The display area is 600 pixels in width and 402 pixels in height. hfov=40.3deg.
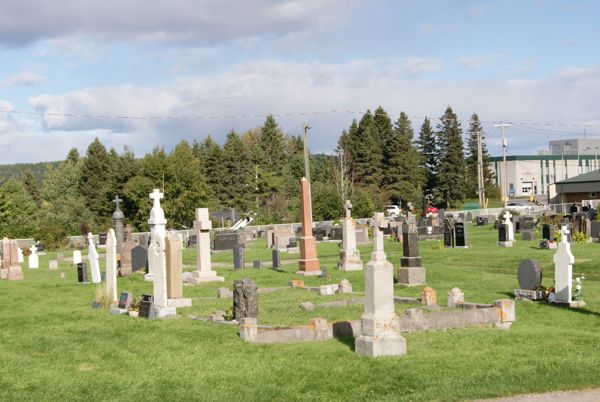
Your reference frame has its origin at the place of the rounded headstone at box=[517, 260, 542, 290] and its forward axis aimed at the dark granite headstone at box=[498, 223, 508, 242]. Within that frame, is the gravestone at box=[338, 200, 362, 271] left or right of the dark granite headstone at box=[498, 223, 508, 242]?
left

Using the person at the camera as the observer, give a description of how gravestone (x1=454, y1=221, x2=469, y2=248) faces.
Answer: facing the viewer and to the left of the viewer

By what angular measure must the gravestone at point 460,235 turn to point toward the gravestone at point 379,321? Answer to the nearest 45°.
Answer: approximately 45° to its left

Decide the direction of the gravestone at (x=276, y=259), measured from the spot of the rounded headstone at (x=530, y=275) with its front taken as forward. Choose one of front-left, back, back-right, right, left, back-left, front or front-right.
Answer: right

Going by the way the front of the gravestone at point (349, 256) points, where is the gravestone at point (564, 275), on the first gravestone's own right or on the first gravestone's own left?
on the first gravestone's own left

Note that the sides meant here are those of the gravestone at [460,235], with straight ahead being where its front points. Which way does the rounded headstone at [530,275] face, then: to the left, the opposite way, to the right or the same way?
the same way

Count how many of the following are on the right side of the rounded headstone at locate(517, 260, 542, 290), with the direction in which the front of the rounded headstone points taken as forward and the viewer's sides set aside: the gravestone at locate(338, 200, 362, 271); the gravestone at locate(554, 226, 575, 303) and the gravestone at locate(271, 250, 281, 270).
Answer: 2

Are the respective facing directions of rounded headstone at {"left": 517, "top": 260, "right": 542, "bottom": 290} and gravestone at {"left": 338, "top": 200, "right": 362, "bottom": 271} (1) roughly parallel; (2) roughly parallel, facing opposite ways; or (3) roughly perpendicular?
roughly parallel

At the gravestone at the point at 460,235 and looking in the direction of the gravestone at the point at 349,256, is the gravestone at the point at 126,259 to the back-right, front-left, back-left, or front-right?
front-right

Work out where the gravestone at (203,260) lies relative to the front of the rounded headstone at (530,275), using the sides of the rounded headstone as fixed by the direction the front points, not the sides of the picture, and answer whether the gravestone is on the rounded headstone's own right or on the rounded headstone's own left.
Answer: on the rounded headstone's own right

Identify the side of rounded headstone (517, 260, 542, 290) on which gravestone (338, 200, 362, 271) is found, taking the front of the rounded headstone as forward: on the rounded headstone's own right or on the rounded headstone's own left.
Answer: on the rounded headstone's own right

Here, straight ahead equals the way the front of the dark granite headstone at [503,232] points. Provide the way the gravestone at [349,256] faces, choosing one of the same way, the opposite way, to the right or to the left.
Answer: the same way

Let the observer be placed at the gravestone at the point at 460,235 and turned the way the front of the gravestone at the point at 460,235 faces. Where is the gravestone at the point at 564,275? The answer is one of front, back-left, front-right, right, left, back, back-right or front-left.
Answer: front-left

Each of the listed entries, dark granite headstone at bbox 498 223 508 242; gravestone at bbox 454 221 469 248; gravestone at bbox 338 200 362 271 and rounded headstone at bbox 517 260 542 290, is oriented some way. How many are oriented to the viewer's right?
0

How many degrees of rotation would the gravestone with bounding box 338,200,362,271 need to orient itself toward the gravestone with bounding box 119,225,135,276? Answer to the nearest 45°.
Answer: approximately 45° to its right

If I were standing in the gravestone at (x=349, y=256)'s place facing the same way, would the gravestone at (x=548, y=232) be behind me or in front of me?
behind

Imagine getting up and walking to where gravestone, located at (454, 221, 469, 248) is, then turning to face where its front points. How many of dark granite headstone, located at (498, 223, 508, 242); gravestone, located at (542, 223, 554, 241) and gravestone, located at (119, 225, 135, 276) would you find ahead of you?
1
